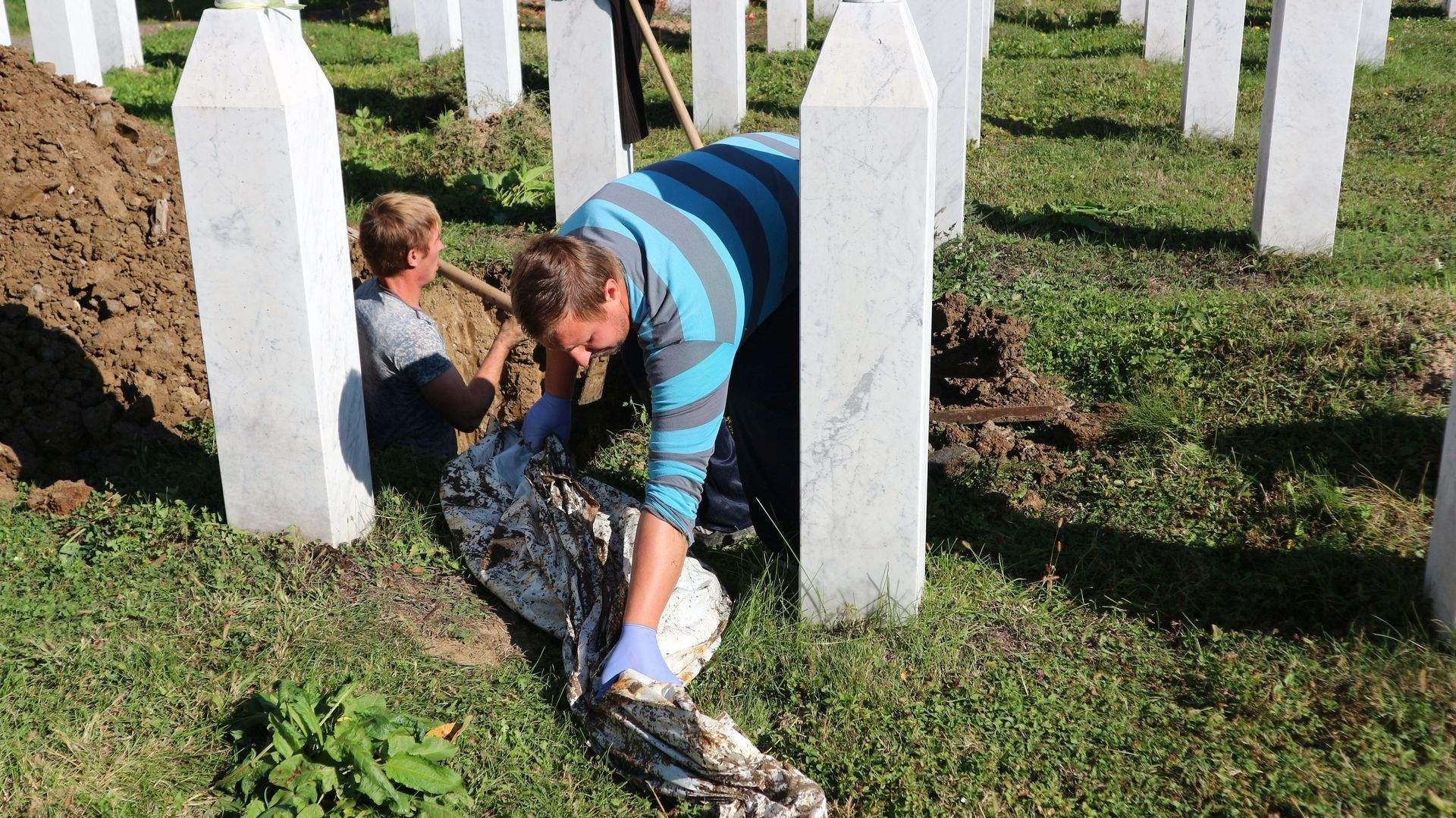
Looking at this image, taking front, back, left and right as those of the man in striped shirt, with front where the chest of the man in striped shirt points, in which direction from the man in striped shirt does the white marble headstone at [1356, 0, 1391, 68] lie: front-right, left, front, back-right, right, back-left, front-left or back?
back

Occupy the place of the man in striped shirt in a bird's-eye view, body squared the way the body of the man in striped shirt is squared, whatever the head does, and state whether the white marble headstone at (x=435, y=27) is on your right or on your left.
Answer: on your right

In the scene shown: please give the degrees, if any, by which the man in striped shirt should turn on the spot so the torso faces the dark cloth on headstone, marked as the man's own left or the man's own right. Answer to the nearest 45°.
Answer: approximately 135° to the man's own right

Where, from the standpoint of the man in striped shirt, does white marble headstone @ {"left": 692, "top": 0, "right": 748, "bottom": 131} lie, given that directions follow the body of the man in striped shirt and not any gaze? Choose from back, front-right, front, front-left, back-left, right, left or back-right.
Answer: back-right

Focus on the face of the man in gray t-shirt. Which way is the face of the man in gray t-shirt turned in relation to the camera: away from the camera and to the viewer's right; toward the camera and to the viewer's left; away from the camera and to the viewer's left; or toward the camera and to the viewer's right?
away from the camera and to the viewer's right

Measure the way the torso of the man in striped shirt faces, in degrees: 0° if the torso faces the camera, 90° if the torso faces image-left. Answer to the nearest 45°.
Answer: approximately 45°

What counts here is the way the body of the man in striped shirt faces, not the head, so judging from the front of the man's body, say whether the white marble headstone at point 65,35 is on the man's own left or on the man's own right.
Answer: on the man's own right
